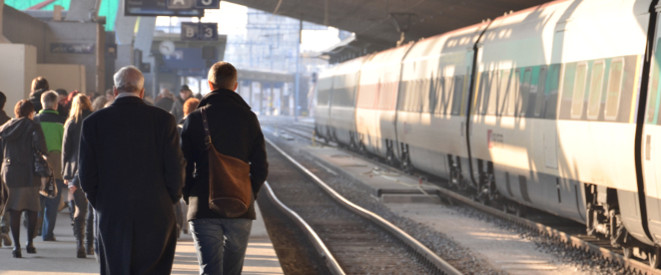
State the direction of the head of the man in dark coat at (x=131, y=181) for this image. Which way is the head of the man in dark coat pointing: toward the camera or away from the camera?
away from the camera

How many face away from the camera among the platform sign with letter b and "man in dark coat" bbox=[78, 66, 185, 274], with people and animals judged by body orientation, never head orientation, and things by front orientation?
1

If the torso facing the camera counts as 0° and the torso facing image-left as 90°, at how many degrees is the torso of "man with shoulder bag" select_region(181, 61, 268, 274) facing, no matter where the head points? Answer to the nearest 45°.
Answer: approximately 180°

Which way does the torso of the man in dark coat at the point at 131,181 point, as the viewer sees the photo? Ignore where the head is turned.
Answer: away from the camera

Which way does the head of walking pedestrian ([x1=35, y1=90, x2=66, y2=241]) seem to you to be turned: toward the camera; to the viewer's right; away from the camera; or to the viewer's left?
away from the camera

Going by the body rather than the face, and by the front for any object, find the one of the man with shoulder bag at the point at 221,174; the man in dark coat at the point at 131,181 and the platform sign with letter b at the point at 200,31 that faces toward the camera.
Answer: the platform sign with letter b

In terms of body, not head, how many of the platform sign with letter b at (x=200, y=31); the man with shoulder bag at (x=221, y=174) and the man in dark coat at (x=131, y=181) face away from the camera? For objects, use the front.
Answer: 2

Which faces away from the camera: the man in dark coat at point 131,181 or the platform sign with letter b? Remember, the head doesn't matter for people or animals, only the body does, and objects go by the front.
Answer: the man in dark coat

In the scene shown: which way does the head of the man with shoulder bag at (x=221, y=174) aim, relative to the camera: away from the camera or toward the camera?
away from the camera

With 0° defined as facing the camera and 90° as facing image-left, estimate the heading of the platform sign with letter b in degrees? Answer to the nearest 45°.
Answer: approximately 0°

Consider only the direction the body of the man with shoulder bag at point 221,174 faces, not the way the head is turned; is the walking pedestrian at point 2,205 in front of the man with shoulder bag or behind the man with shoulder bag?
in front
